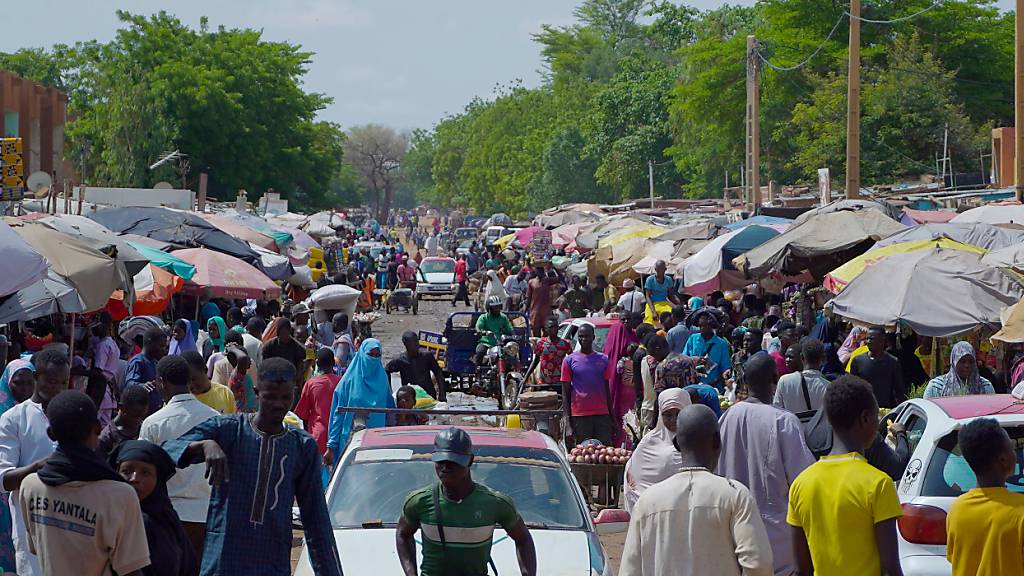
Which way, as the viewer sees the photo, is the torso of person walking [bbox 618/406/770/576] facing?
away from the camera

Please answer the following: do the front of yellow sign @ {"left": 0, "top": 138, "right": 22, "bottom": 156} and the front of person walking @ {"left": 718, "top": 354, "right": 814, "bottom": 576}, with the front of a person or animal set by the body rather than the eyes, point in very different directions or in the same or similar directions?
very different directions

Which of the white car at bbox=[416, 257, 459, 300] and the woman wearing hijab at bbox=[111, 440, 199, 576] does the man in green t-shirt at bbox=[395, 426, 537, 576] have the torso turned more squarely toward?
the woman wearing hijab

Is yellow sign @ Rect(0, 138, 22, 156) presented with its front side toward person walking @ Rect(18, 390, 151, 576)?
yes

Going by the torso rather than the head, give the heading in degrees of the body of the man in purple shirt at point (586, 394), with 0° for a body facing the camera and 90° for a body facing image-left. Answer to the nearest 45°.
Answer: approximately 0°

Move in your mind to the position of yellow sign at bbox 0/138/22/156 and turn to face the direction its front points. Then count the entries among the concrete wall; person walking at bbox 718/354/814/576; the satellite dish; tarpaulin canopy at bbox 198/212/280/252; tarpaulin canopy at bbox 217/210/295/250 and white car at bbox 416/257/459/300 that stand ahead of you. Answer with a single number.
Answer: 1

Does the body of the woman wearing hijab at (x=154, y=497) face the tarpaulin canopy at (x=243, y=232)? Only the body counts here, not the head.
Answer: no

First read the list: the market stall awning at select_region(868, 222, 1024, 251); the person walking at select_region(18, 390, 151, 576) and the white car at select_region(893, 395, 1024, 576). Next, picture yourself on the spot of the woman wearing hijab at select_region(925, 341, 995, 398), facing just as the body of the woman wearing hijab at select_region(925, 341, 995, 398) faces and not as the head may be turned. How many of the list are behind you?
1

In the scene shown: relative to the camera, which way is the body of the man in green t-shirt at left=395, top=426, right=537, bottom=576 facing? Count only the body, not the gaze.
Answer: toward the camera

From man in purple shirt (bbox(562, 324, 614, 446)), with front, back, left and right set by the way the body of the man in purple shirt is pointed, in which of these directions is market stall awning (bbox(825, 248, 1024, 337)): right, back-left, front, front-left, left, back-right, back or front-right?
left

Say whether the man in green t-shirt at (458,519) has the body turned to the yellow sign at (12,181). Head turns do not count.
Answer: no

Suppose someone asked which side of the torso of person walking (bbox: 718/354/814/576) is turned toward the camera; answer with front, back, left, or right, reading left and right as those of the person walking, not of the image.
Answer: back

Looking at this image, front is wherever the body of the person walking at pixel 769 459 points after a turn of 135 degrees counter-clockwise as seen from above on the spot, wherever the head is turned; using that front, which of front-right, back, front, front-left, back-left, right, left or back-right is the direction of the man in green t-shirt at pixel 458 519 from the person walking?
front

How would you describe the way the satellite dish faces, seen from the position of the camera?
facing the viewer

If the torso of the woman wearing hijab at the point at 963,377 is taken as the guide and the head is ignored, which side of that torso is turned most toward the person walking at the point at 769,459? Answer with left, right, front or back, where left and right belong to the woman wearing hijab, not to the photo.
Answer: front

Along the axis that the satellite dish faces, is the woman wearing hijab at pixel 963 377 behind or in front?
in front

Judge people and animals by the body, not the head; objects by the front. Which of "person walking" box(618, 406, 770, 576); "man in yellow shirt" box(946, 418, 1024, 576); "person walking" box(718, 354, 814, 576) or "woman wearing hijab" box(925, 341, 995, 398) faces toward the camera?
the woman wearing hijab

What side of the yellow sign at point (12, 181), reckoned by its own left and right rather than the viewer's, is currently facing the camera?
front

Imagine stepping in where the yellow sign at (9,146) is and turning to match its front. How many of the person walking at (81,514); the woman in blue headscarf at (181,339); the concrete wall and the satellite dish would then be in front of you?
2

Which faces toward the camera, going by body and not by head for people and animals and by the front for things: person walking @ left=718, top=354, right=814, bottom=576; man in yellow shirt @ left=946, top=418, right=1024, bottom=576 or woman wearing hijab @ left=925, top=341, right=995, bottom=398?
the woman wearing hijab

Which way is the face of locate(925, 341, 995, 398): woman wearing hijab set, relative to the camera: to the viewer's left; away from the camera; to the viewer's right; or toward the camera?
toward the camera

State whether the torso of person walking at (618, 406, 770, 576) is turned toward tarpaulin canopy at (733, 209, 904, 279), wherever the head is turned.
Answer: yes
